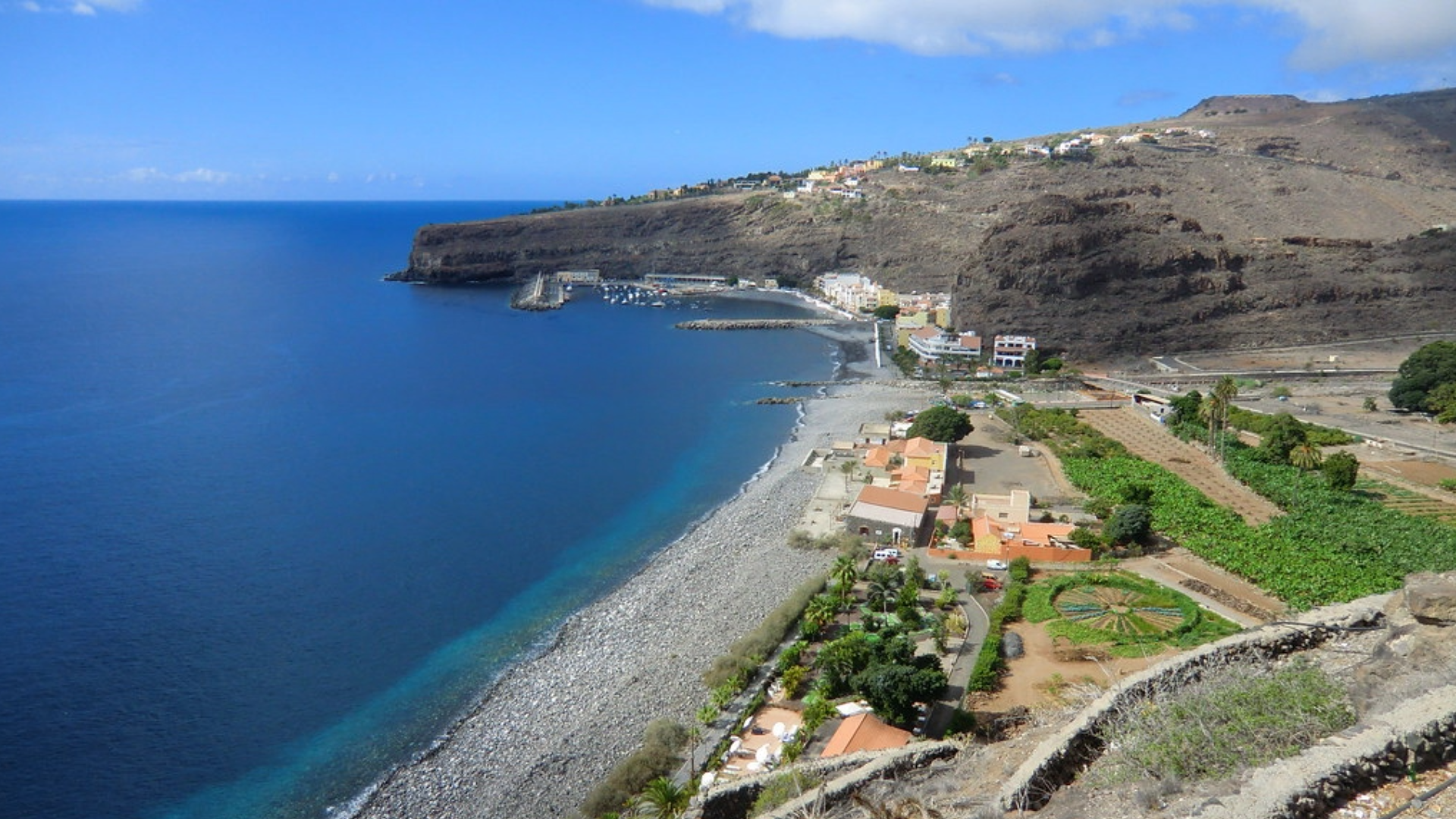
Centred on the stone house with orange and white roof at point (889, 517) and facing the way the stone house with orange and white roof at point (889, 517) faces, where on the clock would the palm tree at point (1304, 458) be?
The palm tree is roughly at 8 o'clock from the stone house with orange and white roof.

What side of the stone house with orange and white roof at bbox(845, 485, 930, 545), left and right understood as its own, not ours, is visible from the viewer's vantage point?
front

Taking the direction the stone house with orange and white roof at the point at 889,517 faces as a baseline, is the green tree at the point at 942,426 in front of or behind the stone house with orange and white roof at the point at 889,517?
behind

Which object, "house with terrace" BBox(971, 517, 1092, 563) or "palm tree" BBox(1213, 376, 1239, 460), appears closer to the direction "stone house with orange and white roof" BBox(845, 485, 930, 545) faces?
the house with terrace

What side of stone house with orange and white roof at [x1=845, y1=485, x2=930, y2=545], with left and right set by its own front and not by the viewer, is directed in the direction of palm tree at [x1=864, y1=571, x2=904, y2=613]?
front

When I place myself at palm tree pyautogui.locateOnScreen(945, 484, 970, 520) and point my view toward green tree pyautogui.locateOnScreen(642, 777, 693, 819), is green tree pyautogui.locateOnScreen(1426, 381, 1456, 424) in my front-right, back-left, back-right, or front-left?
back-left

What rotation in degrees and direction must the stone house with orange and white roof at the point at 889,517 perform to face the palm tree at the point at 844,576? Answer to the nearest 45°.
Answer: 0° — it already faces it

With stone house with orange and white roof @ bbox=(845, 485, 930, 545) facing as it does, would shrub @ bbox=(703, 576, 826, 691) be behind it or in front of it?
in front

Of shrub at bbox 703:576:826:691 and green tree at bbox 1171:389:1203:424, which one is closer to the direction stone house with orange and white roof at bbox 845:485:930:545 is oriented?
the shrub

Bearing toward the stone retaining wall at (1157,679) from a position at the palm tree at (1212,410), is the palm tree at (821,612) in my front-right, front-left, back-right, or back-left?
front-right

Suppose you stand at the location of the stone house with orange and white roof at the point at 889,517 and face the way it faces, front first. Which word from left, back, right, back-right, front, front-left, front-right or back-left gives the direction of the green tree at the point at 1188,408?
back-left

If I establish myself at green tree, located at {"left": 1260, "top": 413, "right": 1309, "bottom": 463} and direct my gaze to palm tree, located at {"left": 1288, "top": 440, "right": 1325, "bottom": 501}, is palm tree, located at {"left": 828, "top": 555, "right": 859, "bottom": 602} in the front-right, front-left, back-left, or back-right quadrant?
front-right

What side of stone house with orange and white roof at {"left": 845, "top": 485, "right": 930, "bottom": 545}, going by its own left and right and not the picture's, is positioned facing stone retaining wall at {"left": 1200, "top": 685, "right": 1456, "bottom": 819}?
front

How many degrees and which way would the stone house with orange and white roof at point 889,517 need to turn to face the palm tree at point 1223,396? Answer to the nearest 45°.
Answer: approximately 135° to its left

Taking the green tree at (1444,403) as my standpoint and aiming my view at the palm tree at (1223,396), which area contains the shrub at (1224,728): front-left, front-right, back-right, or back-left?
front-left

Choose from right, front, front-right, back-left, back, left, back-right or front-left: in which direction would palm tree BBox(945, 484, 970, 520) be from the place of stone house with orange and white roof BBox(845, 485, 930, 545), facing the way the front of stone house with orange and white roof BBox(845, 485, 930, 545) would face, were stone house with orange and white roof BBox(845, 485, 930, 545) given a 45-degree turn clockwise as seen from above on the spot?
back

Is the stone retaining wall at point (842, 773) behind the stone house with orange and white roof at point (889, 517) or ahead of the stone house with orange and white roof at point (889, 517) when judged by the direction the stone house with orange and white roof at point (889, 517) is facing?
ahead

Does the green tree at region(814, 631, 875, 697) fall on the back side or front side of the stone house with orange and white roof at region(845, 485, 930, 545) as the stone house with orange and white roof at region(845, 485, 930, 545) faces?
on the front side
